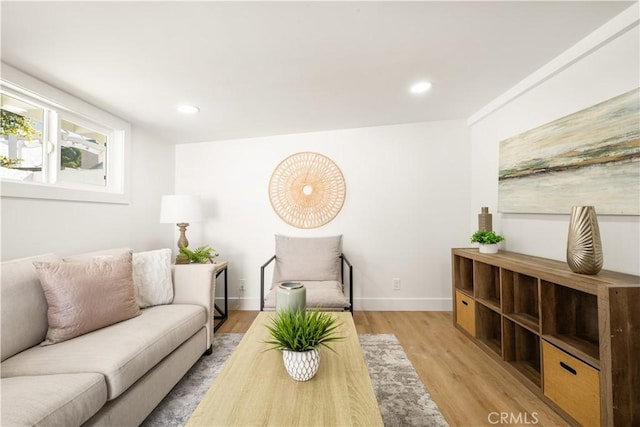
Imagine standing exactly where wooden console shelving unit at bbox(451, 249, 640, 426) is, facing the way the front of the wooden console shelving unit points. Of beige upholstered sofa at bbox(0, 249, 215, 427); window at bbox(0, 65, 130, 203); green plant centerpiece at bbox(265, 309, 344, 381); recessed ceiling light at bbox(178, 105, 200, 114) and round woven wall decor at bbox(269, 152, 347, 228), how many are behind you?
0

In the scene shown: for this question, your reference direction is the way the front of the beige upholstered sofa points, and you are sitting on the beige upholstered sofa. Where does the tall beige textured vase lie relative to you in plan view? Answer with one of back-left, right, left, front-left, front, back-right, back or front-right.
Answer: front

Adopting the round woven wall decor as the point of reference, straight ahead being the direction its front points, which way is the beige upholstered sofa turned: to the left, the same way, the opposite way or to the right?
to the left

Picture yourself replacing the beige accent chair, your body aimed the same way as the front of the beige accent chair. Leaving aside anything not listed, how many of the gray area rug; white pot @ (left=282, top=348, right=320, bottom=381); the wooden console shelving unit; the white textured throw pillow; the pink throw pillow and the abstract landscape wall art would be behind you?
0

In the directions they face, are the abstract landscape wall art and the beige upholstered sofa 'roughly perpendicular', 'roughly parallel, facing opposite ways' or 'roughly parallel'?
roughly parallel, facing opposite ways

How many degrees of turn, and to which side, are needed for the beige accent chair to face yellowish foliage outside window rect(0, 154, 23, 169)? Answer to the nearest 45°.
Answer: approximately 45° to its right

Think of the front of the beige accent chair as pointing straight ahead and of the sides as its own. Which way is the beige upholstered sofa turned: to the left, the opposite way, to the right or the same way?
to the left

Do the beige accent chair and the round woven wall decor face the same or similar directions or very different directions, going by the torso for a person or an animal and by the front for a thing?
same or similar directions

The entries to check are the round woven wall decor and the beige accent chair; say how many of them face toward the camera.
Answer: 2

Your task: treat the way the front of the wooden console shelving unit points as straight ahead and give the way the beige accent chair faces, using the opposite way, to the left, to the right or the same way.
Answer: to the left

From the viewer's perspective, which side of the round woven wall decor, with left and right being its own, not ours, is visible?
front

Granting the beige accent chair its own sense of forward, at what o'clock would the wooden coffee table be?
The wooden coffee table is roughly at 12 o'clock from the beige accent chair.

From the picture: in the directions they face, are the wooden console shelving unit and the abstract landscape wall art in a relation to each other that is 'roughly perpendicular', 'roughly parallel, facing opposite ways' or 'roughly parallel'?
roughly parallel

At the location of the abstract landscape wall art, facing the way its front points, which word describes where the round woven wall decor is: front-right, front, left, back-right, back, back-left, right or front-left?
front-right

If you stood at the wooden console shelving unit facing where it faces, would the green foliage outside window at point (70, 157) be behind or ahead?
ahead

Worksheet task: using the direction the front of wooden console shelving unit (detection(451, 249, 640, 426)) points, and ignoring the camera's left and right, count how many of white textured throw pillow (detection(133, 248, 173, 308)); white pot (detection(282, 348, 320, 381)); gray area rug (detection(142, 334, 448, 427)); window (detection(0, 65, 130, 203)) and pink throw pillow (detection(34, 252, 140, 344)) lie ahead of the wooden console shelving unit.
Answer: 5
